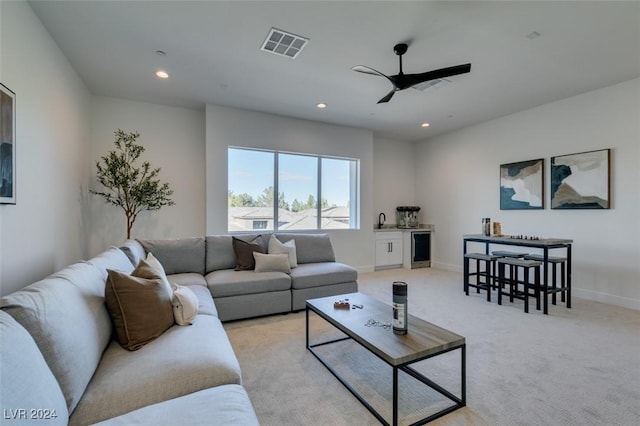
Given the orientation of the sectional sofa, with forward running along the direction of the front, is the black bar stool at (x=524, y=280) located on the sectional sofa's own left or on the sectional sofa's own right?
on the sectional sofa's own left

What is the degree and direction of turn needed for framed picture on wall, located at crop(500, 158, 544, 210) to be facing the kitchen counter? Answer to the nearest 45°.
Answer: approximately 45° to its right

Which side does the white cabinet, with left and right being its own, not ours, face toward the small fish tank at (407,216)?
left

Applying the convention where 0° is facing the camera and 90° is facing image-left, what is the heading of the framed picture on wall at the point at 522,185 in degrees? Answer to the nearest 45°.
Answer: approximately 45°

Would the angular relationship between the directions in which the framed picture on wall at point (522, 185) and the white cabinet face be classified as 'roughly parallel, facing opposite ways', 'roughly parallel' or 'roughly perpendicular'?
roughly perpendicular

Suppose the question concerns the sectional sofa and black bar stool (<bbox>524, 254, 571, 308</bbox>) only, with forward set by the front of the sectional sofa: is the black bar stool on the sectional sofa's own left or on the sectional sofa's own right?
on the sectional sofa's own left

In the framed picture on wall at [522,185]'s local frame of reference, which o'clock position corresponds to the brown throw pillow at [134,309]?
The brown throw pillow is roughly at 11 o'clock from the framed picture on wall.

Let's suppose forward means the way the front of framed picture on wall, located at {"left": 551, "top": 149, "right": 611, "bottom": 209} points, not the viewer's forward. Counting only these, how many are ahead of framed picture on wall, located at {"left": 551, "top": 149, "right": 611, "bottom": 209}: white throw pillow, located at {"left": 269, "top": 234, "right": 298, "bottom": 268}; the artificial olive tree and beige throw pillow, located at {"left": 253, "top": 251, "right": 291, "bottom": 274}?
3
